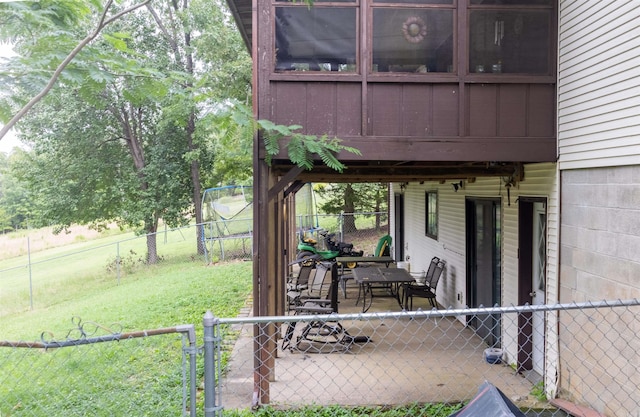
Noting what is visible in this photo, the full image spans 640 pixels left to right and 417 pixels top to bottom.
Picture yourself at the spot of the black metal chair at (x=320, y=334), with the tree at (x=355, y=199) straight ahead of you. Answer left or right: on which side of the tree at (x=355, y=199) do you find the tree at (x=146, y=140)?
left

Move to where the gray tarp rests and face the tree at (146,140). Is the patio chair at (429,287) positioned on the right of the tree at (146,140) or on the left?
right

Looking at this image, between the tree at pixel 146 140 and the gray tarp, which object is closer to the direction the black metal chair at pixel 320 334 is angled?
the gray tarp
